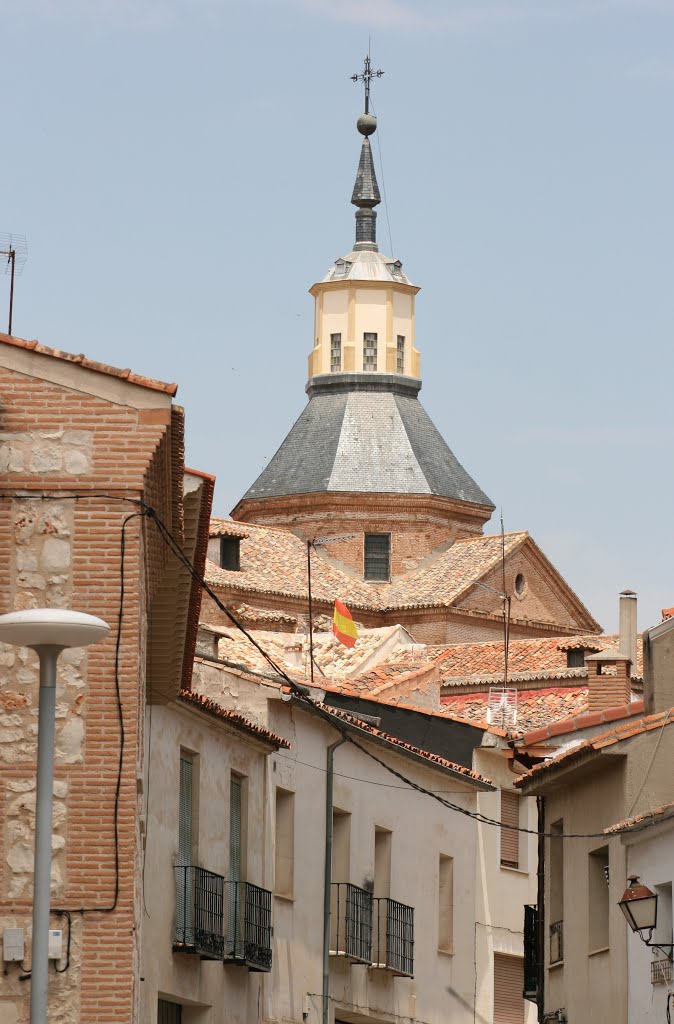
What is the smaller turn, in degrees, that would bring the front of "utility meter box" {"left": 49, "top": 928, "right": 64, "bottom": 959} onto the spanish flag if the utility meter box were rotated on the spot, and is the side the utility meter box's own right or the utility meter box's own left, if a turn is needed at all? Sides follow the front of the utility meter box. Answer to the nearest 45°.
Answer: approximately 180°

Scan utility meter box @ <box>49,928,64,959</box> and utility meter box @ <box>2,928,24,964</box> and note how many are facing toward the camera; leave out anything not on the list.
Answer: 2

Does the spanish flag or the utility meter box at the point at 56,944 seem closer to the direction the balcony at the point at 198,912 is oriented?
the utility meter box

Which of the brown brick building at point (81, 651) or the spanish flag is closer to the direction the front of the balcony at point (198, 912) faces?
the brown brick building

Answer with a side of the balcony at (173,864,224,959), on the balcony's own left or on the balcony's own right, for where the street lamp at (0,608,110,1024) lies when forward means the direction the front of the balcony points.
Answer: on the balcony's own right

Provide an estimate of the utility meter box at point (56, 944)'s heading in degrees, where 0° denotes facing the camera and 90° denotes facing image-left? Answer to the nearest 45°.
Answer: approximately 0°

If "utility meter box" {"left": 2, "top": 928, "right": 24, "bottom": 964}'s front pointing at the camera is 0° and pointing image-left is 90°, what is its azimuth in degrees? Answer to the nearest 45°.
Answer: approximately 0°

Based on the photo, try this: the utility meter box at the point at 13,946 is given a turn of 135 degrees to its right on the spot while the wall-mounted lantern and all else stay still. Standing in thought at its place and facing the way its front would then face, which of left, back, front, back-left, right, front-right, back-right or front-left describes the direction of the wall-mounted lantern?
right
